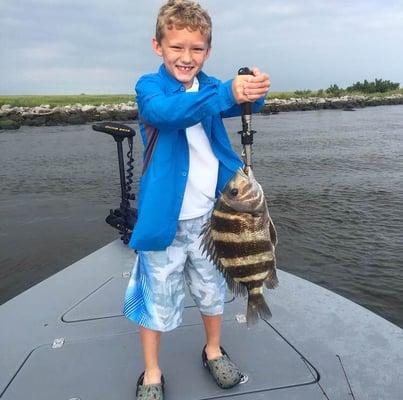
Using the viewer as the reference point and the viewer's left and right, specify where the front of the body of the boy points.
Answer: facing the viewer and to the right of the viewer

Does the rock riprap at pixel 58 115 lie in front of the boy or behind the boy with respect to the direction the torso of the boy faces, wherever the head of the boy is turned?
behind
